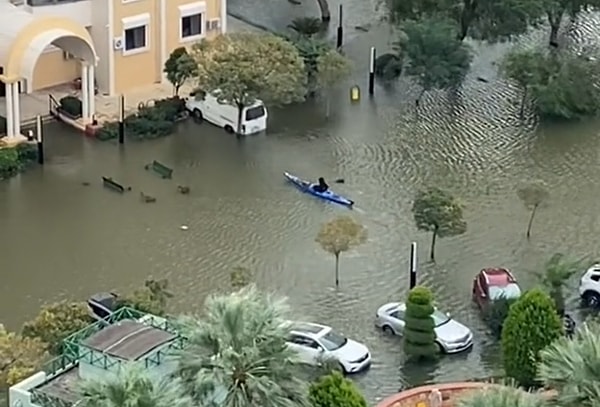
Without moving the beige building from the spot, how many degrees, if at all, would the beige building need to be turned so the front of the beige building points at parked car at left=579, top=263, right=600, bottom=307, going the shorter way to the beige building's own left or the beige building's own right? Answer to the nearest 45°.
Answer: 0° — it already faces it

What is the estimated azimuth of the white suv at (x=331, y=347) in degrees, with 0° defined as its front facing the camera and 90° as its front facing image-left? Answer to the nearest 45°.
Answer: approximately 315°

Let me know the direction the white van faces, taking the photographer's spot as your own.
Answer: facing away from the viewer and to the left of the viewer

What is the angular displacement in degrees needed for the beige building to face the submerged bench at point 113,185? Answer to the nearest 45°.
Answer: approximately 45° to its right

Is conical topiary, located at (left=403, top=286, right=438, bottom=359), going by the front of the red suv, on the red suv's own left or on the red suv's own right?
on the red suv's own right

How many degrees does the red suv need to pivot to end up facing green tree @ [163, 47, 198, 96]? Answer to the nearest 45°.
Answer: approximately 180°

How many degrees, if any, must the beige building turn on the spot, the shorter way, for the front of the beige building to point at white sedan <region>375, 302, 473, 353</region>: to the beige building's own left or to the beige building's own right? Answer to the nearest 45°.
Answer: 0° — it already faces it

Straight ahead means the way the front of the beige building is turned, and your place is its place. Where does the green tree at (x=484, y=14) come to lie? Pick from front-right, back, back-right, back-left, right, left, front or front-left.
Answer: front-left

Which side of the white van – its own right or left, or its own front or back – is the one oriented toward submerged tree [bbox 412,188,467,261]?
back

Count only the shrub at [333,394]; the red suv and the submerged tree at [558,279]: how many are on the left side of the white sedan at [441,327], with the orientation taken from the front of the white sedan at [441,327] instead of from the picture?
2

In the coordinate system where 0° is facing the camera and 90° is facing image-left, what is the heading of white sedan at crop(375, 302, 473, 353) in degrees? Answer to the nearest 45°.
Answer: approximately 315°

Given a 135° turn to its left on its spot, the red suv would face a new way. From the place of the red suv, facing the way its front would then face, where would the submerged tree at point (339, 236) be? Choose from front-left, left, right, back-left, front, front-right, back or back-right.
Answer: left
